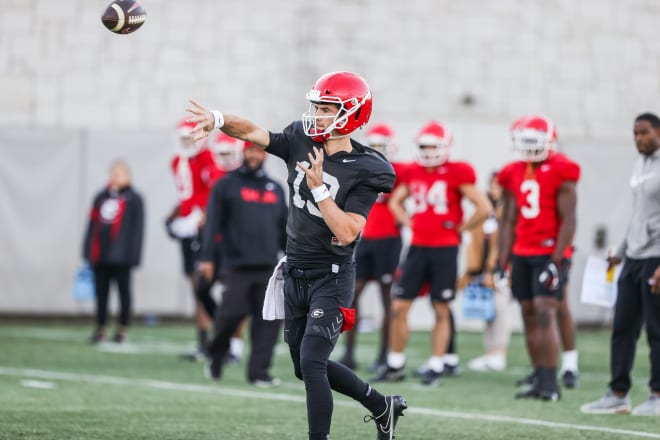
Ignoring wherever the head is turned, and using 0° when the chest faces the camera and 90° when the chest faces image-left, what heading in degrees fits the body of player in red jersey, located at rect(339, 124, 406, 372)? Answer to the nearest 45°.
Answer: approximately 45°

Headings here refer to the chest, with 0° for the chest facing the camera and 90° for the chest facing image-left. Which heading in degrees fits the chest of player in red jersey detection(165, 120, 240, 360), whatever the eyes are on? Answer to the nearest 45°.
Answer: approximately 45°

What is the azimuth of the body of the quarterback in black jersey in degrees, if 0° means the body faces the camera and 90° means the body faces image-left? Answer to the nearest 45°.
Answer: approximately 45°

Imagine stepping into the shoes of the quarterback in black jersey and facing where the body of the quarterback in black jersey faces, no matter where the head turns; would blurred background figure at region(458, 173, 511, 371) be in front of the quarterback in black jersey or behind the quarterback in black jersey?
behind
